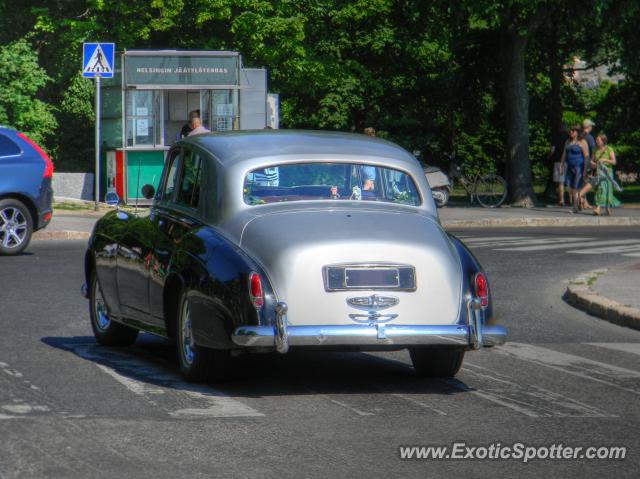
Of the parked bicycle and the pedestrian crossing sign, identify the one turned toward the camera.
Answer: the pedestrian crossing sign

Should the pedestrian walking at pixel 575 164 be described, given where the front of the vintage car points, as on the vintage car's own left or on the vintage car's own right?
on the vintage car's own right

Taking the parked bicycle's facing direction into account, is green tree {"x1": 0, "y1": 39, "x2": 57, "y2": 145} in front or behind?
in front

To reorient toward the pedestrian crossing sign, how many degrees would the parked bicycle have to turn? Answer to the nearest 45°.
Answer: approximately 45° to its left

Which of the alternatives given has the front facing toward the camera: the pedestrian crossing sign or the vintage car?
the pedestrian crossing sign

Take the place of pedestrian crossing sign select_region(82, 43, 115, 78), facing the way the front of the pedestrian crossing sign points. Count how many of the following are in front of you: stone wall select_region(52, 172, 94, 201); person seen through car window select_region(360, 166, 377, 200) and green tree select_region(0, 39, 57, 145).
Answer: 1

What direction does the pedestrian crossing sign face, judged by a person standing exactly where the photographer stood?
facing the viewer

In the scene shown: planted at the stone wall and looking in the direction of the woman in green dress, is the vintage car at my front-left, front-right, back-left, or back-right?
front-right

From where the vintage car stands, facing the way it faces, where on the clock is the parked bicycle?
The parked bicycle is roughly at 2 o'clock from the vintage car.

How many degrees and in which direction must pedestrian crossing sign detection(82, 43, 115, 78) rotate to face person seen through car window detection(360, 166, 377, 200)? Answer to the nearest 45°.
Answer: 0° — it already faces them

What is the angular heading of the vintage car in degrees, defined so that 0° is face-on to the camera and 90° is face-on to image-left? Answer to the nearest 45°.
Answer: approximately 135°

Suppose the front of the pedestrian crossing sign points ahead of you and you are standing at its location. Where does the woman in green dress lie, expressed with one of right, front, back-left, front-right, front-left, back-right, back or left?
left

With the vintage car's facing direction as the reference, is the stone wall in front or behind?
in front
